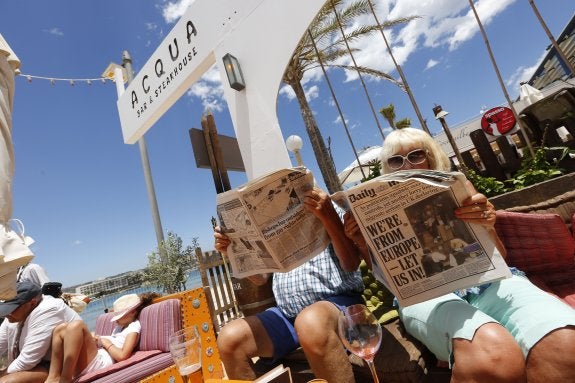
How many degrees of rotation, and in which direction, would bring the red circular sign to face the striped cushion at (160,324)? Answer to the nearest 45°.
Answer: approximately 45° to its right

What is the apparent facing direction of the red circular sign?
toward the camera

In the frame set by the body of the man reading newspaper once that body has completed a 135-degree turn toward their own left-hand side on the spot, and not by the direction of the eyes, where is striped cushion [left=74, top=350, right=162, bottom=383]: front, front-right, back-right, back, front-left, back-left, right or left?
back-left

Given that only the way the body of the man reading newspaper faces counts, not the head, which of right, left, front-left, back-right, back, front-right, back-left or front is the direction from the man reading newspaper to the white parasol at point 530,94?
back

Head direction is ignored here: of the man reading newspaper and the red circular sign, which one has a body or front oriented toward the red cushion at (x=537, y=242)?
the red circular sign

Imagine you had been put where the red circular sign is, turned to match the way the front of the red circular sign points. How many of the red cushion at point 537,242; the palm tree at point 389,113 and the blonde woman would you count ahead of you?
2

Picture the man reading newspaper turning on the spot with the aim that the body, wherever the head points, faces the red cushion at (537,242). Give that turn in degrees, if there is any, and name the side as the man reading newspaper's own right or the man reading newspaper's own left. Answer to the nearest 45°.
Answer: approximately 135° to the man reading newspaper's own left

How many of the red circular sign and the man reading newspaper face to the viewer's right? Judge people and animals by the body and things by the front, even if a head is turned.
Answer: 0

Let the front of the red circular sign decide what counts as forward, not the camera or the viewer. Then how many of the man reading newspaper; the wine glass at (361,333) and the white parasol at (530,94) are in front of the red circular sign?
2

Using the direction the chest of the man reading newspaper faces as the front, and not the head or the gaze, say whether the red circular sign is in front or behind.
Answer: behind

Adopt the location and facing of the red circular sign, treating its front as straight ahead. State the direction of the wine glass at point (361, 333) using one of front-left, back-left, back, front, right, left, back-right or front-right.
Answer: front

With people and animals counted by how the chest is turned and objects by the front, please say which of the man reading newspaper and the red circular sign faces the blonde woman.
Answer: the red circular sign

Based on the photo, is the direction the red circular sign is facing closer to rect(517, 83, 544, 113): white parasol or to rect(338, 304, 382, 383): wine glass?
the wine glass

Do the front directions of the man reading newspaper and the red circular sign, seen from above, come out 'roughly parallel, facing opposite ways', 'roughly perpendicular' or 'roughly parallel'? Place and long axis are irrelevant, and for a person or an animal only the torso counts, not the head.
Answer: roughly parallel

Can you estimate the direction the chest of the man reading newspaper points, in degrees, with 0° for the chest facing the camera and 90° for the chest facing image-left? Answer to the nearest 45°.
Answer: approximately 45°

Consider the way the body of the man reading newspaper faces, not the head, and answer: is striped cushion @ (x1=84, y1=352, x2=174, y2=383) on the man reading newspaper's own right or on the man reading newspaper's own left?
on the man reading newspaper's own right

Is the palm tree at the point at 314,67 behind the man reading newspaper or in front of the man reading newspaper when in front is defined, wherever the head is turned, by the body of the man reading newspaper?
behind
